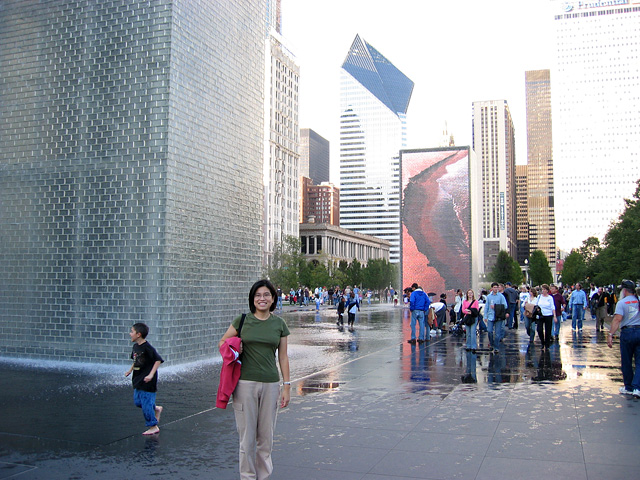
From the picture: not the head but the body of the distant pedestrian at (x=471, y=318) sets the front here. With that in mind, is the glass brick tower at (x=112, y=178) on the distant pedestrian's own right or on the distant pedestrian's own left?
on the distant pedestrian's own right

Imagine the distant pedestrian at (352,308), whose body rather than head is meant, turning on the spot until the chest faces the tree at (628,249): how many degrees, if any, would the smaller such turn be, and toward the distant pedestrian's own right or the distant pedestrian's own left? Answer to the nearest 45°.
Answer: approximately 135° to the distant pedestrian's own left

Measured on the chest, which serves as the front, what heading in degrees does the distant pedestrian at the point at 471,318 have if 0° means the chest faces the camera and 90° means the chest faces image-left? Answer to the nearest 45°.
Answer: approximately 0°

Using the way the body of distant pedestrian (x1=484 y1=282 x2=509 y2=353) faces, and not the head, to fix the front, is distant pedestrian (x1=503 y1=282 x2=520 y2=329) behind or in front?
behind

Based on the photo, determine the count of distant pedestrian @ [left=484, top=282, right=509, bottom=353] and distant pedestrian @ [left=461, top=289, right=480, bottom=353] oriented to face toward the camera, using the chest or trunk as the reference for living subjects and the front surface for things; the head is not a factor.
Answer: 2

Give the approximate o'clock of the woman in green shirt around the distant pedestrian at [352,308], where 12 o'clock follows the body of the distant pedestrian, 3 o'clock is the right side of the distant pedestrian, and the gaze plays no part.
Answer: The woman in green shirt is roughly at 12 o'clock from the distant pedestrian.

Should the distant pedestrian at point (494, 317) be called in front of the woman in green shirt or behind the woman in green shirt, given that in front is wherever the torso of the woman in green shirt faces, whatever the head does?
behind

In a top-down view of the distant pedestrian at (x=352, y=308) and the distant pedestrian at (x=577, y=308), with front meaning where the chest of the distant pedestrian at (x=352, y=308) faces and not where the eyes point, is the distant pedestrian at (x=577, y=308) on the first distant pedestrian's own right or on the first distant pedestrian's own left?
on the first distant pedestrian's own left

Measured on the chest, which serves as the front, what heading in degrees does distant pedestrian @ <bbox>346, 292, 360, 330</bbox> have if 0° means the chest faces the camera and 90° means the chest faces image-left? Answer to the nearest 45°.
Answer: approximately 0°

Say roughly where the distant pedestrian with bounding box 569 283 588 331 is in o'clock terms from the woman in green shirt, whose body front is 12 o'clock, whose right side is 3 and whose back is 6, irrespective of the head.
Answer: The distant pedestrian is roughly at 7 o'clock from the woman in green shirt.
